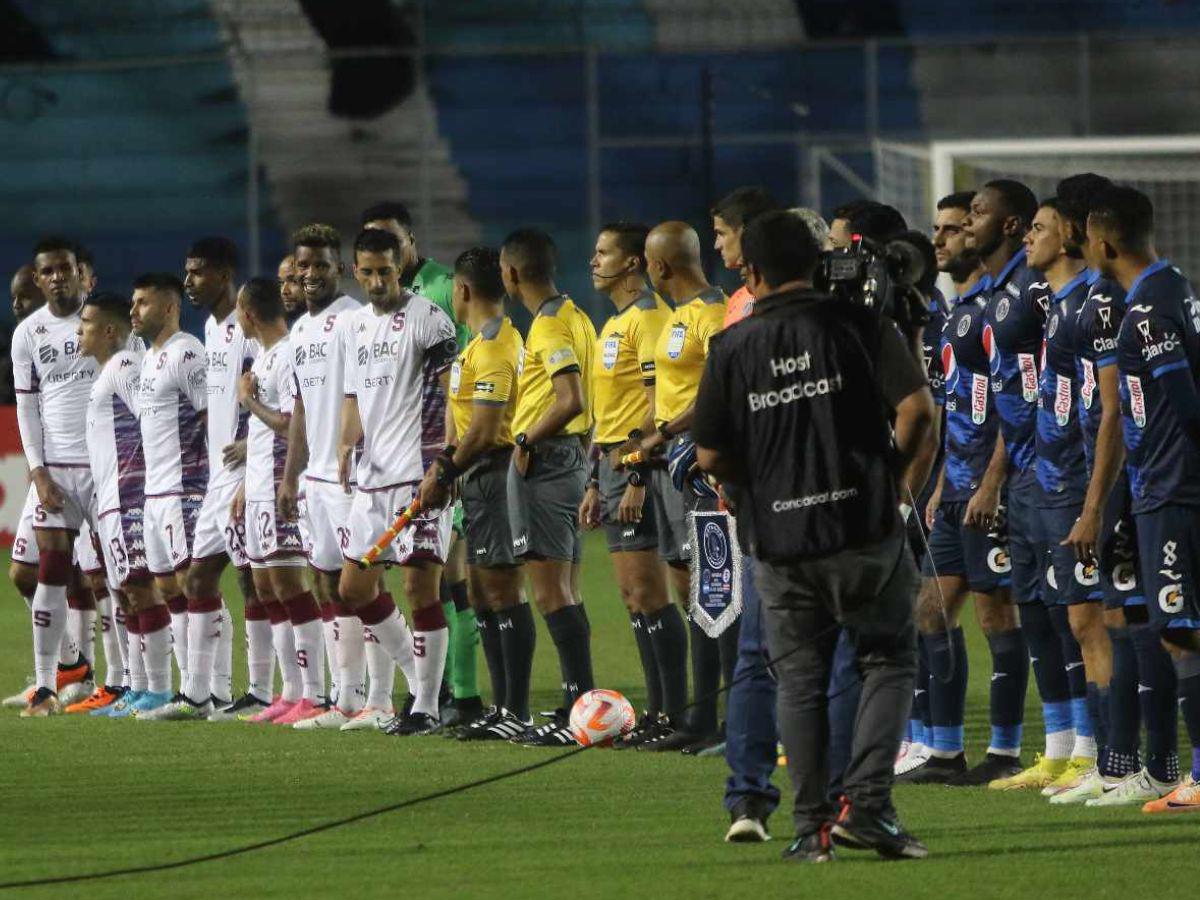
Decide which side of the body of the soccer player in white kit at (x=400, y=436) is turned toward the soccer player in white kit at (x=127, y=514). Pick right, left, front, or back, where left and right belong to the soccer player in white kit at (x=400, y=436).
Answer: right

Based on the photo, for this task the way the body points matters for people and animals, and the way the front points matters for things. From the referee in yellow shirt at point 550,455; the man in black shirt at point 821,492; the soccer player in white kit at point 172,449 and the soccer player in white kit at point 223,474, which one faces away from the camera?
the man in black shirt

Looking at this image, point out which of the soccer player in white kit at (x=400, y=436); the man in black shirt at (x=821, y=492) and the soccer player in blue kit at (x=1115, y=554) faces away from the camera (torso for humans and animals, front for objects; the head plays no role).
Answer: the man in black shirt

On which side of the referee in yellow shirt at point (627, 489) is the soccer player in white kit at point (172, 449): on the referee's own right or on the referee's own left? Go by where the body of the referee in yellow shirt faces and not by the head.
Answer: on the referee's own right

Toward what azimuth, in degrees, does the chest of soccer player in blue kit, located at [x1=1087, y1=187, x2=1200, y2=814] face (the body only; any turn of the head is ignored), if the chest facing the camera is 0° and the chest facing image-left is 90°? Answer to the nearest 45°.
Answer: approximately 90°

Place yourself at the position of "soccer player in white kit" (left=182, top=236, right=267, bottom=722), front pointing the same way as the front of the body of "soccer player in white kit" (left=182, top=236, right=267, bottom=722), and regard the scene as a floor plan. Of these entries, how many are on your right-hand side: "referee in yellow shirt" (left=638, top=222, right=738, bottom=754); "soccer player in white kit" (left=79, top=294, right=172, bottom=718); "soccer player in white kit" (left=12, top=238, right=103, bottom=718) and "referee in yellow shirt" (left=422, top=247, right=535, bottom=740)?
2

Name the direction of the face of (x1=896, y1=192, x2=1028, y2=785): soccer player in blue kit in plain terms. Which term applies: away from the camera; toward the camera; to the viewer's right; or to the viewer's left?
to the viewer's left

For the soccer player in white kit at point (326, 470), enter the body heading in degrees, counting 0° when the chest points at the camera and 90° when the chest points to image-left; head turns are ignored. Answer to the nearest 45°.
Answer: approximately 45°

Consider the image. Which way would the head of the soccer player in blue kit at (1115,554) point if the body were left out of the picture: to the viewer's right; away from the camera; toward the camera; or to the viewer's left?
to the viewer's left
